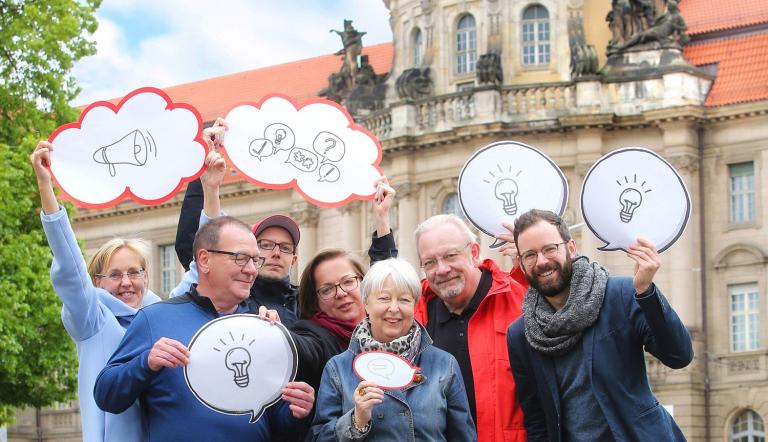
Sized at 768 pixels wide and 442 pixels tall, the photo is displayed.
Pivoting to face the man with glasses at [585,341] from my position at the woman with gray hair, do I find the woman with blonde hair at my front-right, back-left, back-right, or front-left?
back-left

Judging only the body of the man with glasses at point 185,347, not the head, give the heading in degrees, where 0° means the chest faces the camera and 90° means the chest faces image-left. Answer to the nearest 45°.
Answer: approximately 315°

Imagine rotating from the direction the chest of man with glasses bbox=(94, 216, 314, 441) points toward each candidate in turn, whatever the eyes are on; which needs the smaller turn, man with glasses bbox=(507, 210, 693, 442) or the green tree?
the man with glasses

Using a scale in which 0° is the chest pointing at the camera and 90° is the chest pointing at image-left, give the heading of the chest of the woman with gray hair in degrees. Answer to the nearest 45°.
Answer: approximately 0°

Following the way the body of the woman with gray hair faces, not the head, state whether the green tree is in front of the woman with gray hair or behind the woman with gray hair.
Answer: behind

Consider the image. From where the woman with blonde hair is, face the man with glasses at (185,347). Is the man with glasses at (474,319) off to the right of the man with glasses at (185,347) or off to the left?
left

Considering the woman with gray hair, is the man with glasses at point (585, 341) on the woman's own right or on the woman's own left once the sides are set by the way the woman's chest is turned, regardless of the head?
on the woman's own left

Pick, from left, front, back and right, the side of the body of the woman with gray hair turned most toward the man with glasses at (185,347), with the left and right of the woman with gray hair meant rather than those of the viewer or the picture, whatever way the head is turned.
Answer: right
